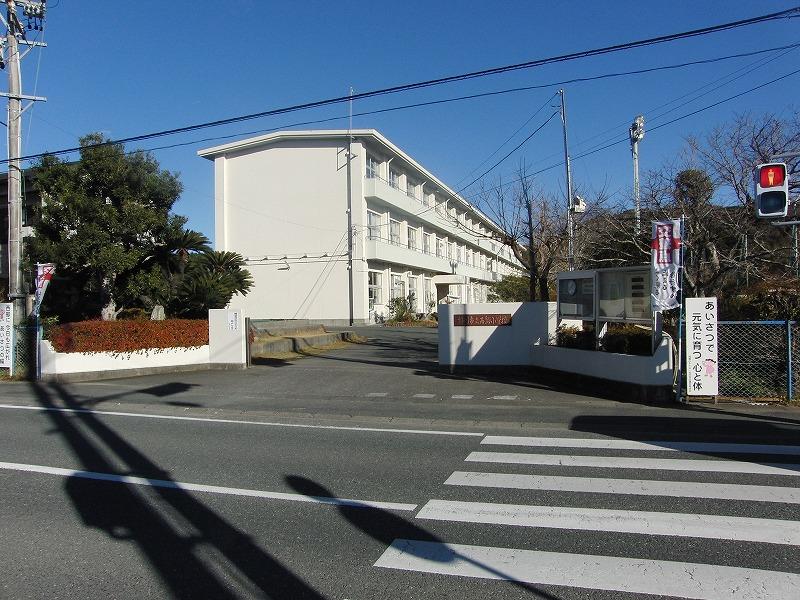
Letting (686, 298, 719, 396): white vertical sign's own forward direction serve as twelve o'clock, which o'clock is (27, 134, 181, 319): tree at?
The tree is roughly at 3 o'clock from the white vertical sign.

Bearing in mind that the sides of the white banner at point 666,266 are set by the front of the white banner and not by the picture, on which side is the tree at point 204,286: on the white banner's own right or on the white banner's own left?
on the white banner's own right

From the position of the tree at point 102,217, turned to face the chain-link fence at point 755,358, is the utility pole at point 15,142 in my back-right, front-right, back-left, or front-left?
back-right

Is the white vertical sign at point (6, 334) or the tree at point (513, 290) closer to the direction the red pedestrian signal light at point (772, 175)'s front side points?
the white vertical sign

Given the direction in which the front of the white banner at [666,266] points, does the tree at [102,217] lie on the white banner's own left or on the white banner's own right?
on the white banner's own right

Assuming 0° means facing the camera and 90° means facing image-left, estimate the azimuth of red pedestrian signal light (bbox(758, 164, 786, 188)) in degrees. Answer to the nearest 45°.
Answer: approximately 0°

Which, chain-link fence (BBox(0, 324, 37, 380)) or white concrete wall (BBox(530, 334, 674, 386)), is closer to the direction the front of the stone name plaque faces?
the white concrete wall
